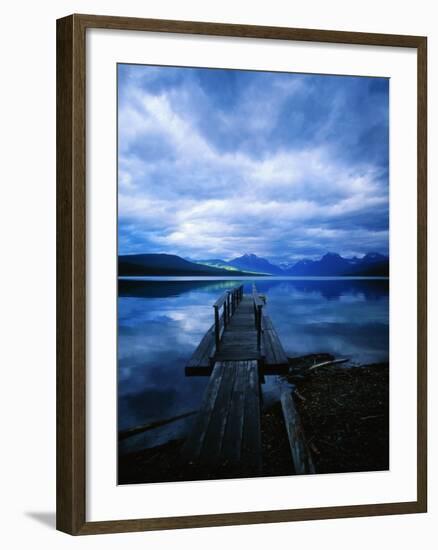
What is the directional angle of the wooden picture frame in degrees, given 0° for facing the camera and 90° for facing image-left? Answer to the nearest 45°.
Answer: approximately 315°
